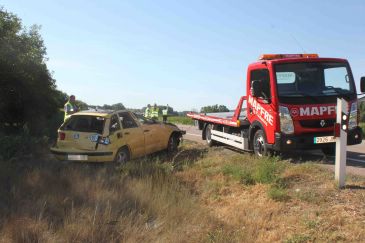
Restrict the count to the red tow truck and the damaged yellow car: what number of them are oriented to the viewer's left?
0

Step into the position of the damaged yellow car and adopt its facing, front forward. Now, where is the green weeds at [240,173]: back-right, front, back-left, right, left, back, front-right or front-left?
right

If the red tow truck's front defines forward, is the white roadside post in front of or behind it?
in front

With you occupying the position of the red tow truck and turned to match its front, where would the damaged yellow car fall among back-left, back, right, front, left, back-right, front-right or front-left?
back-right

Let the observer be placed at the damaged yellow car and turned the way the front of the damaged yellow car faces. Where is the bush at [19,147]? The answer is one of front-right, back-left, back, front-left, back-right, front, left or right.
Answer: left

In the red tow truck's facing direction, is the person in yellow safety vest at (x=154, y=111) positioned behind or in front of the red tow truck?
behind

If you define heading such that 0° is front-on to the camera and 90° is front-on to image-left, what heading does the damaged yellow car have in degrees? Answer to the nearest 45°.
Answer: approximately 225°

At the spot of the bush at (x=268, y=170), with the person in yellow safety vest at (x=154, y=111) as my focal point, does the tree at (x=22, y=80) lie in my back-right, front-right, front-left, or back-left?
front-left

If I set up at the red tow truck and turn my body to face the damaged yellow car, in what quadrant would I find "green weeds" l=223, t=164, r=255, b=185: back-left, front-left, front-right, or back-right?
front-left

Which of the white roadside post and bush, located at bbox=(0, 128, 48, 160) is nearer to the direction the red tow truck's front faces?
the white roadside post

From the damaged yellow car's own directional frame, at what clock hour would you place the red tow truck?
The red tow truck is roughly at 2 o'clock from the damaged yellow car.

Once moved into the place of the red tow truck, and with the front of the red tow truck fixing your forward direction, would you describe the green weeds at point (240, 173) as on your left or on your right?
on your right

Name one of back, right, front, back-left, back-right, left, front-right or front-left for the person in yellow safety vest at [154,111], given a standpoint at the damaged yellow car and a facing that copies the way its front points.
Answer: front-left

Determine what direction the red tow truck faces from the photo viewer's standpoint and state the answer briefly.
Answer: facing the viewer and to the right of the viewer
